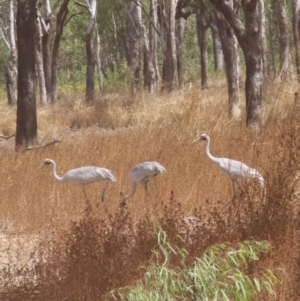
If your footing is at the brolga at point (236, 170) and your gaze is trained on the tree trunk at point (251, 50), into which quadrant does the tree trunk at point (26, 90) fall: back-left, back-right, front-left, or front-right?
front-left

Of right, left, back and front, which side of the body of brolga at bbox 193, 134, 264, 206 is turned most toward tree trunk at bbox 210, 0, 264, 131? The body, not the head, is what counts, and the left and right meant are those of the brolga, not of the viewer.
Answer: right

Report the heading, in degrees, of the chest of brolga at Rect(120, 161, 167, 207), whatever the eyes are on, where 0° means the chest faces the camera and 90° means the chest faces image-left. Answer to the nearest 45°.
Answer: approximately 90°

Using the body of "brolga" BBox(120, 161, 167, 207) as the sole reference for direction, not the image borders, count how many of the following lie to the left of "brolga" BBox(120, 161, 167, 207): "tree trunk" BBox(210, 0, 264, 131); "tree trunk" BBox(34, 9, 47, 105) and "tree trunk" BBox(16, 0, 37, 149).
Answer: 0

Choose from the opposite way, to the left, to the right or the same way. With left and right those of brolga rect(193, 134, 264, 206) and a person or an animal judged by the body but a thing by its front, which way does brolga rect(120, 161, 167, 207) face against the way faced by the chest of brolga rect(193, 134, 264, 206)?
the same way

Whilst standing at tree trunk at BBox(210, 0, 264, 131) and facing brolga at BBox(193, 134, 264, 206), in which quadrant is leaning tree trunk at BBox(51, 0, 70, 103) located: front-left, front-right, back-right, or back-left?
back-right

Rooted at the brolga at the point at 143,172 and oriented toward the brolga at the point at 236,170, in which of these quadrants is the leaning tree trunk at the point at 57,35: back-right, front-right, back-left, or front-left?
back-left

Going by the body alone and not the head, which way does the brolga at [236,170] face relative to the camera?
to the viewer's left

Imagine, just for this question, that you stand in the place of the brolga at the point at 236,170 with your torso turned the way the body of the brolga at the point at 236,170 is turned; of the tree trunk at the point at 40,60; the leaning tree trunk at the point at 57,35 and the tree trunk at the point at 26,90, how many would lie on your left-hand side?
0

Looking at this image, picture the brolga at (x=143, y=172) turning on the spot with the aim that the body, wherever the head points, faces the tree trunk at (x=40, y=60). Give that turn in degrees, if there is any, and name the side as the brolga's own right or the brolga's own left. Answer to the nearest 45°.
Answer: approximately 90° to the brolga's own right

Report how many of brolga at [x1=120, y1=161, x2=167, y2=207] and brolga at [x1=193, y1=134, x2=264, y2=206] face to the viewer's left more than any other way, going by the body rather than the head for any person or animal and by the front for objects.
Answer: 2
